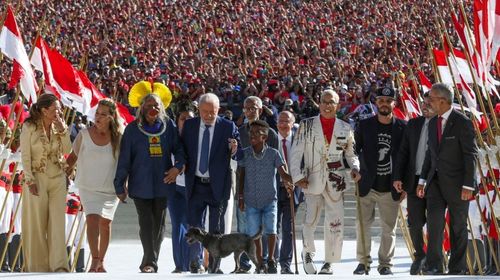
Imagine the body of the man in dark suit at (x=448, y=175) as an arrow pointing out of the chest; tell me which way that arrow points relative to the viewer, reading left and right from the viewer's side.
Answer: facing the viewer and to the left of the viewer

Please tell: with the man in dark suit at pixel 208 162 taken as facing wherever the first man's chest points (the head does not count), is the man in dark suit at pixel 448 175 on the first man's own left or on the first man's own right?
on the first man's own left

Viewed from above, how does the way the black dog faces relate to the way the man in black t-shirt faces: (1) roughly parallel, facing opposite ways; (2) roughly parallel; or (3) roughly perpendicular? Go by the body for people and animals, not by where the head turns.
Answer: roughly perpendicular

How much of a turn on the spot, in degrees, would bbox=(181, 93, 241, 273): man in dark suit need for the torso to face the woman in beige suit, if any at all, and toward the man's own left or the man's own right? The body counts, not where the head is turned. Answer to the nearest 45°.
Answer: approximately 90° to the man's own right

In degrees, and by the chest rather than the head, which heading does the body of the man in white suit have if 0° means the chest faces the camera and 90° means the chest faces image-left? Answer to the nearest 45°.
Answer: approximately 0°

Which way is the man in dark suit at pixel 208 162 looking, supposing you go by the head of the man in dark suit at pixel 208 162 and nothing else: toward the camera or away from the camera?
toward the camera

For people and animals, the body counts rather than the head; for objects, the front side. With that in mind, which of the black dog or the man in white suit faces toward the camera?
the man in white suit

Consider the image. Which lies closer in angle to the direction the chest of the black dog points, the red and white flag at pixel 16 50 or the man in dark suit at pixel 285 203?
the red and white flag

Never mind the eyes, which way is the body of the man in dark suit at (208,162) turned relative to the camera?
toward the camera

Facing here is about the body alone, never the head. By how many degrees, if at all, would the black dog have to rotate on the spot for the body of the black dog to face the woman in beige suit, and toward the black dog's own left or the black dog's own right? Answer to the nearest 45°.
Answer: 0° — it already faces them

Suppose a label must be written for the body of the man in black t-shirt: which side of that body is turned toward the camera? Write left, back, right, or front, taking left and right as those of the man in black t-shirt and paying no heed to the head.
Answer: front

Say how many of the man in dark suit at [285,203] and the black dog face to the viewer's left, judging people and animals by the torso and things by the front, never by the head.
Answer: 1

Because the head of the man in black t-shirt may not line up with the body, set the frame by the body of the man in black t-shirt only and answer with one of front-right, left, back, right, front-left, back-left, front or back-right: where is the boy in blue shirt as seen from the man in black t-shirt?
right

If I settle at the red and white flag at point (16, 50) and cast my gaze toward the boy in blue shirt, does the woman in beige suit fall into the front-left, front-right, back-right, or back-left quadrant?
front-right
